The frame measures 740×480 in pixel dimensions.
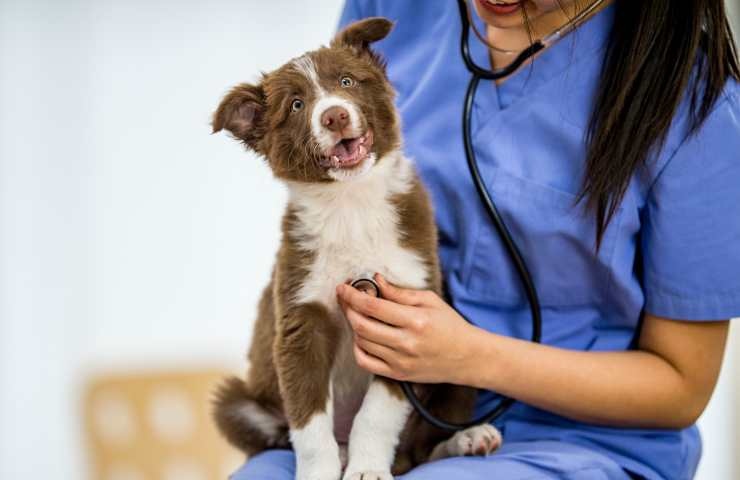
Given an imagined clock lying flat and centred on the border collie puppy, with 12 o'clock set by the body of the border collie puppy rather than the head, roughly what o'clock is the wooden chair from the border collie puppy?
The wooden chair is roughly at 5 o'clock from the border collie puppy.

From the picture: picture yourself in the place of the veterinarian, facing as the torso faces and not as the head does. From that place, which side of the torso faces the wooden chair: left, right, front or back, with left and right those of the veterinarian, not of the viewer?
right

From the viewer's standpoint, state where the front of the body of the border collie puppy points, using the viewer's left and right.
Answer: facing the viewer

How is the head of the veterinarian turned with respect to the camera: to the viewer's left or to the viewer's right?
to the viewer's left

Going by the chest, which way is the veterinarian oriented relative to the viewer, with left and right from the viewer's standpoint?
facing the viewer and to the left of the viewer
